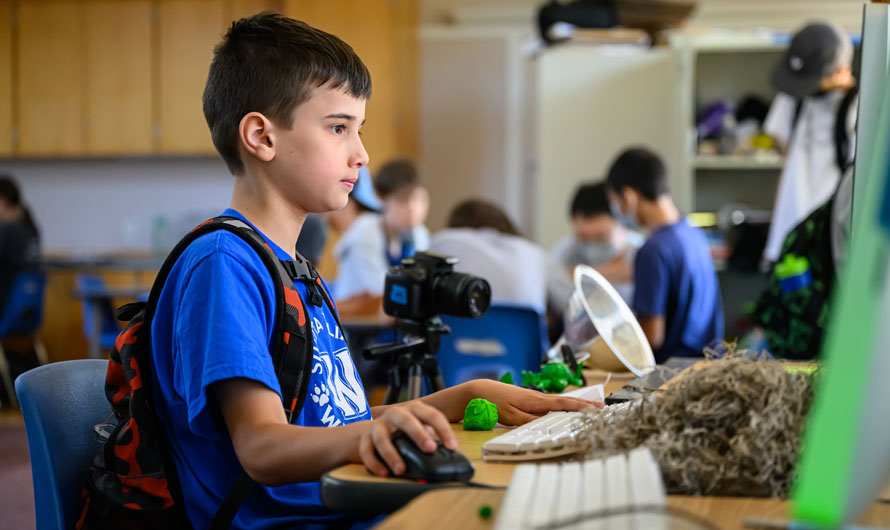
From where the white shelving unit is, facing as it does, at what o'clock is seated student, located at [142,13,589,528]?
The seated student is roughly at 12 o'clock from the white shelving unit.

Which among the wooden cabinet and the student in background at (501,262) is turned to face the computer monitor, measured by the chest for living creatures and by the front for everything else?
the wooden cabinet

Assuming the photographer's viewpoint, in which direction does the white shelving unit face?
facing the viewer

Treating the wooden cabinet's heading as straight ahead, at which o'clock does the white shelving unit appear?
The white shelving unit is roughly at 10 o'clock from the wooden cabinet.

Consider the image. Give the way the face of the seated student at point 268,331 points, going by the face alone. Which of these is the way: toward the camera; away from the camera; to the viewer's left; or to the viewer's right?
to the viewer's right

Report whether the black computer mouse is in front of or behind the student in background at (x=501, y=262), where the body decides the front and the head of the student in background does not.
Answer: behind

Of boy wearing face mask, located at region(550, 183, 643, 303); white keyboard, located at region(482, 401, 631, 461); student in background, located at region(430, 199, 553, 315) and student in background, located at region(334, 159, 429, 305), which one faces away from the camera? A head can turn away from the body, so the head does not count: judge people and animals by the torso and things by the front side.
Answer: student in background, located at region(430, 199, 553, 315)

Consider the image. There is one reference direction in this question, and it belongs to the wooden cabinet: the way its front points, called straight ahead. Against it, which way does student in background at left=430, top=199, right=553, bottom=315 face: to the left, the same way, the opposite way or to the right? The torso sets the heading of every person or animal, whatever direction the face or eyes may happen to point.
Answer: the opposite way

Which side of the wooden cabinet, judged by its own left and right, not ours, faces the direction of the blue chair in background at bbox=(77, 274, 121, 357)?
front

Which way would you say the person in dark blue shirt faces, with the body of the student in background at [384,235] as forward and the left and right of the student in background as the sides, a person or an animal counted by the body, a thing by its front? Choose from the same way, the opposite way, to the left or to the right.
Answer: the opposite way

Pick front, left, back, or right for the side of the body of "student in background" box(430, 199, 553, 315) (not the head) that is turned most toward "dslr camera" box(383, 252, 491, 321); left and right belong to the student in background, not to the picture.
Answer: back

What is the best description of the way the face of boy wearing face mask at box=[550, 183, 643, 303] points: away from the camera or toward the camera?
toward the camera

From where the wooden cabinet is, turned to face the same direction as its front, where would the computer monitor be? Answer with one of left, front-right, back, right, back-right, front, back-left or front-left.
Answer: front

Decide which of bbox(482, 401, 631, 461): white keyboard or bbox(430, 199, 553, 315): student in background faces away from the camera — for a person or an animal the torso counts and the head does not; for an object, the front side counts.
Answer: the student in background

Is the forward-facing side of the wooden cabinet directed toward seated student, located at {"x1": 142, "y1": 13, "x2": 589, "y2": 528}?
yes

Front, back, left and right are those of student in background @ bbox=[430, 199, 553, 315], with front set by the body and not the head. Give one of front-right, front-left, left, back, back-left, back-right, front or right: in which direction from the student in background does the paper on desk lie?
back

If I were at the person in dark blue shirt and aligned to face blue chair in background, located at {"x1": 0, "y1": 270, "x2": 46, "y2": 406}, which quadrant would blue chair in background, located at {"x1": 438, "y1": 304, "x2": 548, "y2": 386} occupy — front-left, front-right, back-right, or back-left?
front-left

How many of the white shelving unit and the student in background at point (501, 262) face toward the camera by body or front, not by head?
1

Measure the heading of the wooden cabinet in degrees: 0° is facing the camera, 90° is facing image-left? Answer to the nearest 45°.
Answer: approximately 0°

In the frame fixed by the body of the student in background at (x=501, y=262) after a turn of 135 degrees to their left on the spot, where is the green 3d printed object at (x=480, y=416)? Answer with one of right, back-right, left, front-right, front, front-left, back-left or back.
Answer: front-left
